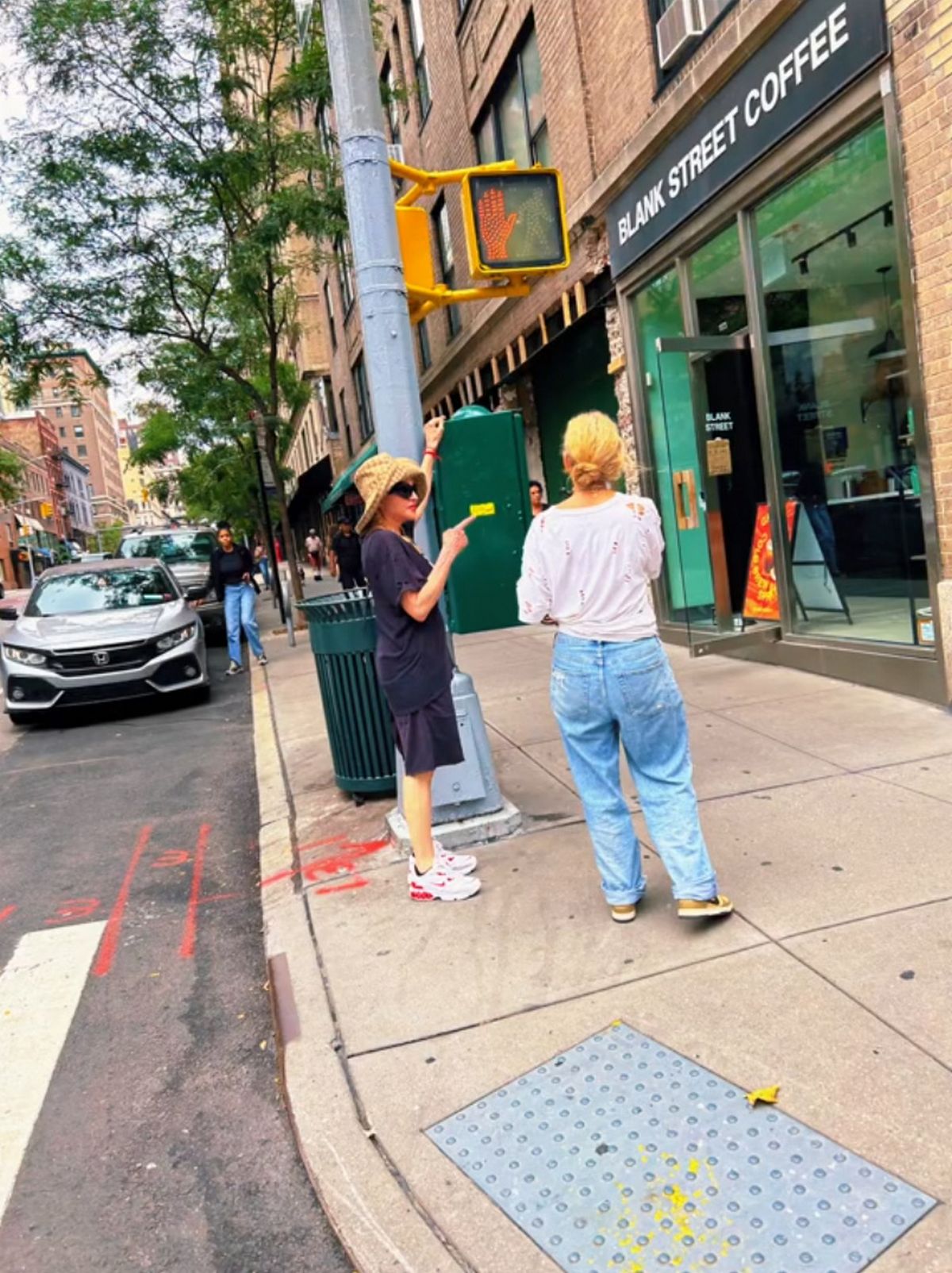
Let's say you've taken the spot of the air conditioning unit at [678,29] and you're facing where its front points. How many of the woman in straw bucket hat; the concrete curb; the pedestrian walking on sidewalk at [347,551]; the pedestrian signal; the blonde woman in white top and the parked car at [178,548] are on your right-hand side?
2

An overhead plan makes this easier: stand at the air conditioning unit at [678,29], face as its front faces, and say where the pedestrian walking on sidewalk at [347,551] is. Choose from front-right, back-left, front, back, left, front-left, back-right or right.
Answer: right

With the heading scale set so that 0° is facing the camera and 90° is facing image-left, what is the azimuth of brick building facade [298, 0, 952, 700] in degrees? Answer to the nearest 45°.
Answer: approximately 45°

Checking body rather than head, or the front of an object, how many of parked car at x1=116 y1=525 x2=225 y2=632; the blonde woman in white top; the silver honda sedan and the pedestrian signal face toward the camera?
3

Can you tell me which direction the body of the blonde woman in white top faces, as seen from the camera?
away from the camera

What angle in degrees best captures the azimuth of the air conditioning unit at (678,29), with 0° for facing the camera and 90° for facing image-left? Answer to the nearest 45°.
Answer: approximately 45°

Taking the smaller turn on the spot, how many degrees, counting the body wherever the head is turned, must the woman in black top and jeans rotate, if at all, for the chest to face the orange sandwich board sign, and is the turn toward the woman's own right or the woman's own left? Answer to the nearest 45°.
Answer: approximately 45° to the woman's own left

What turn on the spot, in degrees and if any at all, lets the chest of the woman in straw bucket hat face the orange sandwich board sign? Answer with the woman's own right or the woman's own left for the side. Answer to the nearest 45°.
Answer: approximately 45° to the woman's own left

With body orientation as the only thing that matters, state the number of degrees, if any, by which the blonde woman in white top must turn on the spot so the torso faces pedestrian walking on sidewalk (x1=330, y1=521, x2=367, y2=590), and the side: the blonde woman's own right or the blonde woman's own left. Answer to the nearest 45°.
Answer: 0° — they already face them

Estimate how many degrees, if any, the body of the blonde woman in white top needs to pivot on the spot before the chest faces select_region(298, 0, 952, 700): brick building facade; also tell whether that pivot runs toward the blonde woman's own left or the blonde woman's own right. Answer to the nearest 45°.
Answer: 0° — they already face it

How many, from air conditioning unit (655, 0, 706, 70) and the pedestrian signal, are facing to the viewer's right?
0

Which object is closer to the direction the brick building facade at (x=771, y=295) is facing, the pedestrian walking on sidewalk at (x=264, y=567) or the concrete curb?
the concrete curb
